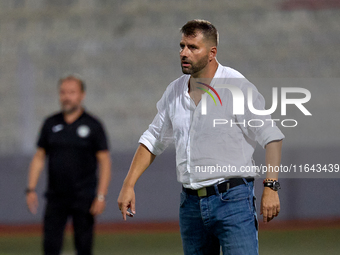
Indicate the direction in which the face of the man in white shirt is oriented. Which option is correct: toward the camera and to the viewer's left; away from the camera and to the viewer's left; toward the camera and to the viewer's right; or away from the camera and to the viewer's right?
toward the camera and to the viewer's left

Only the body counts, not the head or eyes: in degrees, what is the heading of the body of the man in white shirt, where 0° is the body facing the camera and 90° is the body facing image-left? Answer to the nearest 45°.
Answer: approximately 45°

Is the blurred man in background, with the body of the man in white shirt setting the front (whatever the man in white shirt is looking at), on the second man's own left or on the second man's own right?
on the second man's own right
